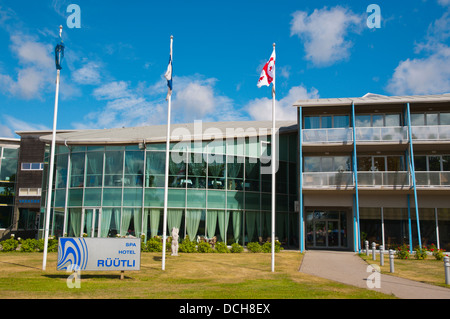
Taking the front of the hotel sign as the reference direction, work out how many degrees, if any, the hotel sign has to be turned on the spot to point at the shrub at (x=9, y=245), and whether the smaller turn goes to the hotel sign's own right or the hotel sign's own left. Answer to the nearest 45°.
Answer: approximately 180°

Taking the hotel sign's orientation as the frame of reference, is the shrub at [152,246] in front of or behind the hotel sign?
behind

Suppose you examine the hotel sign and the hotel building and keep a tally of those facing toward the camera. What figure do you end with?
2

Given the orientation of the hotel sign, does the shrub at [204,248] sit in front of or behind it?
behind

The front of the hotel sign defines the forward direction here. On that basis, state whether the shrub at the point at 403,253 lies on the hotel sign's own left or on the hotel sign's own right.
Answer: on the hotel sign's own left

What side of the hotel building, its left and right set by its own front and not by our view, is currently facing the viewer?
front

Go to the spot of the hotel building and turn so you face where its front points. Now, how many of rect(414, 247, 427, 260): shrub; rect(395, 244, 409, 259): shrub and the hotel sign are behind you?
0

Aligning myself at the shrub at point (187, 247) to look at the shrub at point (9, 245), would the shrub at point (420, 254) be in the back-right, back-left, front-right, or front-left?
back-left

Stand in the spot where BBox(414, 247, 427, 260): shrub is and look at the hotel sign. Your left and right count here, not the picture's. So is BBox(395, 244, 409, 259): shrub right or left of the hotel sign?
right

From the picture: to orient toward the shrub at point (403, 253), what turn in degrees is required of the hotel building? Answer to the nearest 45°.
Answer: approximately 45° to its left

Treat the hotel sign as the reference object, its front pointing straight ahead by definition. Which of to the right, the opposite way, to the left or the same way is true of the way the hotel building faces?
the same way

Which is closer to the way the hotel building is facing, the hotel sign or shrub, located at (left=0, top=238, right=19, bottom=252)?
the hotel sign

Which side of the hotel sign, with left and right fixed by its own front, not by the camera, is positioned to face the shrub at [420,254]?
left

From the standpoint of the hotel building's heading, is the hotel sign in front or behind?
in front
